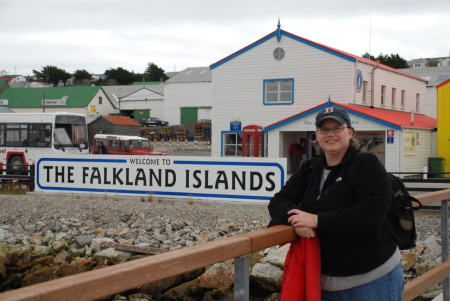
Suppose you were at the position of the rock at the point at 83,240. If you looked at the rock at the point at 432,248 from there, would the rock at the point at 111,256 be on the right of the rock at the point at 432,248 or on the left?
right

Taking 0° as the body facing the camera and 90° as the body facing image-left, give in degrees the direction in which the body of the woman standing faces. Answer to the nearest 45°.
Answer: approximately 45°

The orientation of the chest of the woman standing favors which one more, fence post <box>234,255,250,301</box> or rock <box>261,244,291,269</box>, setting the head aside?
the fence post

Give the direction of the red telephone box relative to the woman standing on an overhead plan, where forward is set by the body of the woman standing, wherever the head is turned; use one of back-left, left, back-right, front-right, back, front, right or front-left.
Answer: back-right

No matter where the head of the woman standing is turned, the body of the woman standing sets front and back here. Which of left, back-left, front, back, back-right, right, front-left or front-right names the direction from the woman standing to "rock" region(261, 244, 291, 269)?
back-right

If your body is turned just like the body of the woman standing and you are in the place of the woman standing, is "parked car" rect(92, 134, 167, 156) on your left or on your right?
on your right

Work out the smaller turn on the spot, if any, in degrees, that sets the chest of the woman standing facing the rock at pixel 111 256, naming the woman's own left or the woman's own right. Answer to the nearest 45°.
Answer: approximately 90° to the woman's own right

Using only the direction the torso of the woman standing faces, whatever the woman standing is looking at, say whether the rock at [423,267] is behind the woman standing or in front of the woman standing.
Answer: behind

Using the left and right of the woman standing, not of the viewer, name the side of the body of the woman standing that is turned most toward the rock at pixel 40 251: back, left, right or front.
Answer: right
